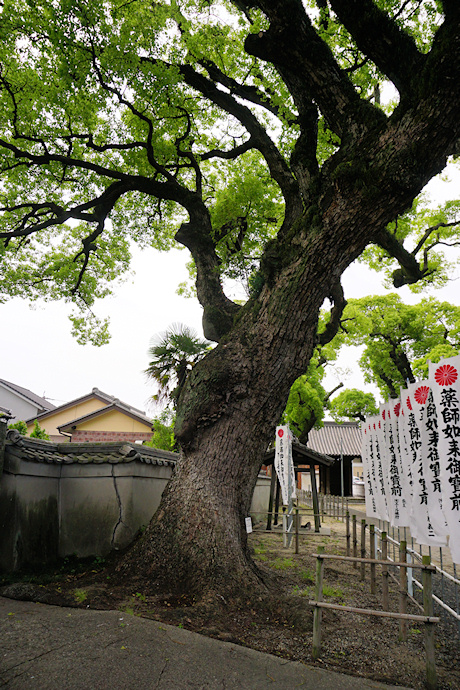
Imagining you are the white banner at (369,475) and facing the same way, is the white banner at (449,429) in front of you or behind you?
in front

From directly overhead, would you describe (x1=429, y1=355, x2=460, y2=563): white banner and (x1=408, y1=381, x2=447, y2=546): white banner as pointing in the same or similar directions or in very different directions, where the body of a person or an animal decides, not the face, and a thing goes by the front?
same or similar directions

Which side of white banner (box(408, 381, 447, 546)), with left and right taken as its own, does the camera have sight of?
front

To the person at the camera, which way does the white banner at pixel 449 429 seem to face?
facing the viewer

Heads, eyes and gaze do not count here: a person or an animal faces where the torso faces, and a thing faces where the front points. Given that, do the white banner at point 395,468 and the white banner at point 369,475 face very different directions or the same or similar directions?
same or similar directions

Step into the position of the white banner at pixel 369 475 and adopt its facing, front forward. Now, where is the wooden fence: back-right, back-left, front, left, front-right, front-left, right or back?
front

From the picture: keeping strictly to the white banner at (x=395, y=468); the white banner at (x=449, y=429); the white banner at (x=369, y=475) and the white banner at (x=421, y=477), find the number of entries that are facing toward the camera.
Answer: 4

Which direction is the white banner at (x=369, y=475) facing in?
toward the camera

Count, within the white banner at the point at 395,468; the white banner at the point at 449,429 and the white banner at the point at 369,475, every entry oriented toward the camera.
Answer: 3

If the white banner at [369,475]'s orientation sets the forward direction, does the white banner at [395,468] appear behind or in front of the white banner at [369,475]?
in front

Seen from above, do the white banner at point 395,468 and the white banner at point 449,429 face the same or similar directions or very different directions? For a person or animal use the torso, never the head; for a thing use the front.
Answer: same or similar directions
